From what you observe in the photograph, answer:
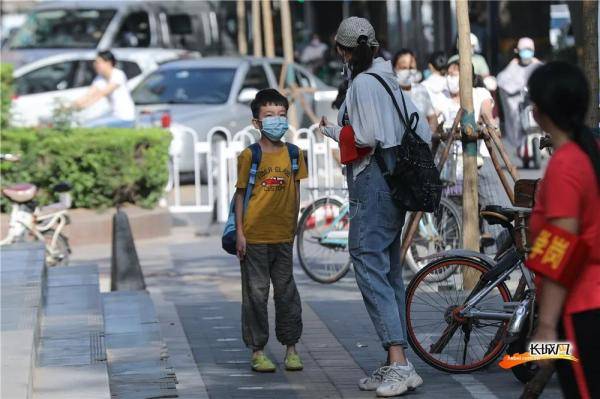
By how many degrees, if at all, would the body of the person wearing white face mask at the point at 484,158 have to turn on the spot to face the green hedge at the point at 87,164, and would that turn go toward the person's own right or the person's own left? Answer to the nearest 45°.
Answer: approximately 90° to the person's own right

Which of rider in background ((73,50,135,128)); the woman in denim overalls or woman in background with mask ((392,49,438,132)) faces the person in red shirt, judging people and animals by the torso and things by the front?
the woman in background with mask

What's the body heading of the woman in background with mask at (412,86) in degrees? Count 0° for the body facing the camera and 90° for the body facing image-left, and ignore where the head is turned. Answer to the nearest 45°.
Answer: approximately 0°

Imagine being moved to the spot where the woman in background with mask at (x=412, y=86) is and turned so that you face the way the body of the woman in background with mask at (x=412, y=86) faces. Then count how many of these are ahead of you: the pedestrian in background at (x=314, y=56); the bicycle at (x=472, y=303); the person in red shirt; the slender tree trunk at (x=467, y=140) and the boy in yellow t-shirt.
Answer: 4

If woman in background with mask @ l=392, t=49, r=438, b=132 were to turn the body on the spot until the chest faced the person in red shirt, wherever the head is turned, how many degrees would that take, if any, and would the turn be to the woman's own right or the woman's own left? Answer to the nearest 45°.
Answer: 0° — they already face them

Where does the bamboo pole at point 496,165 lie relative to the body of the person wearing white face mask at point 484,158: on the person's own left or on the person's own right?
on the person's own left

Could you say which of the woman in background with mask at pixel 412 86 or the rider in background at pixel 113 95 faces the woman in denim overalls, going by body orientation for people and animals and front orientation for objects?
the woman in background with mask

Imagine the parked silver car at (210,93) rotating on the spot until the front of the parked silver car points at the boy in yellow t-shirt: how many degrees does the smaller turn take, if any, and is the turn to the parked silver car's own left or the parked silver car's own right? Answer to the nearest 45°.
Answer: approximately 45° to the parked silver car's own left

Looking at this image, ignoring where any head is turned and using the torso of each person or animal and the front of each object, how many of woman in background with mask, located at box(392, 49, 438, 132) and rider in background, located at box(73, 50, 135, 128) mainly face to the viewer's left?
1

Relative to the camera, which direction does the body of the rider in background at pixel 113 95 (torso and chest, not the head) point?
to the viewer's left

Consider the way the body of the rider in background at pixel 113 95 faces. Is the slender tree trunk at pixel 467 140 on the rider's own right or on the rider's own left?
on the rider's own left

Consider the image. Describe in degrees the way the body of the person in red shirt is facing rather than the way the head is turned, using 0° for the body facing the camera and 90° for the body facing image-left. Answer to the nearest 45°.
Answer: approximately 135°
